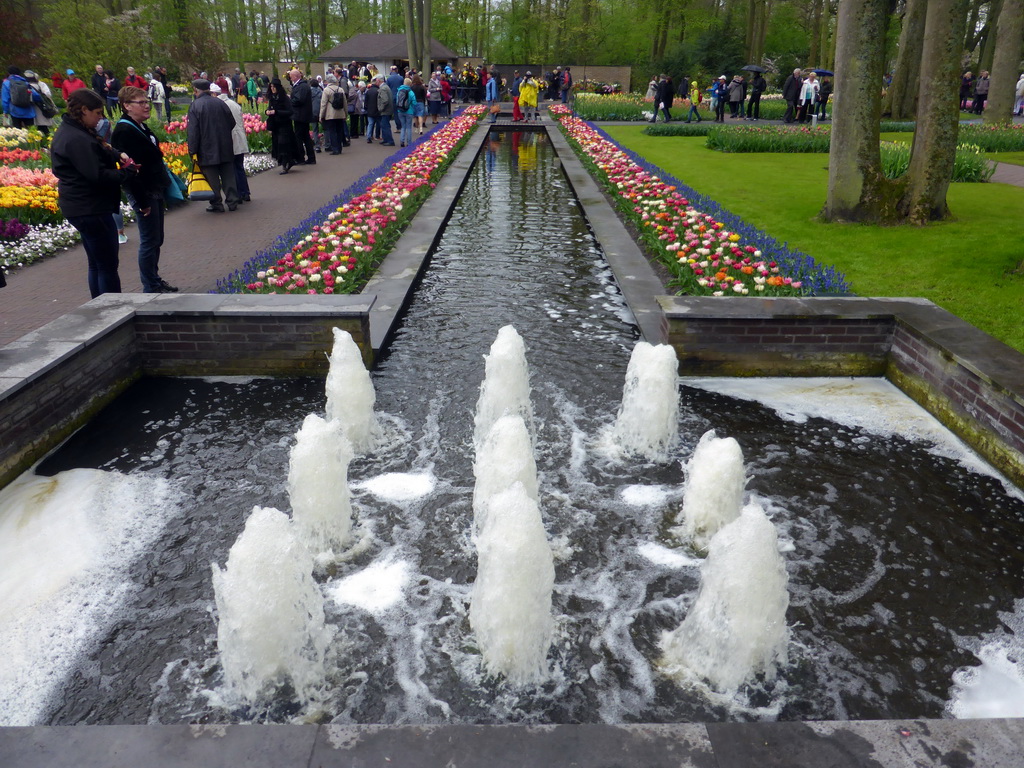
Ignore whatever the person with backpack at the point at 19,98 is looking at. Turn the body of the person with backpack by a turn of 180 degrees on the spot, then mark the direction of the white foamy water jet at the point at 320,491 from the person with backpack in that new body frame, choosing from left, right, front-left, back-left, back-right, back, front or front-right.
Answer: front

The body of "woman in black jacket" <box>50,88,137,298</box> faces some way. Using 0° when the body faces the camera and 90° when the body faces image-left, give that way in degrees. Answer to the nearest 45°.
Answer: approximately 270°

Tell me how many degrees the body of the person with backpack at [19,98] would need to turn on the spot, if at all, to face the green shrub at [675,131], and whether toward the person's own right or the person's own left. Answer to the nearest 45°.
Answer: approximately 90° to the person's own right

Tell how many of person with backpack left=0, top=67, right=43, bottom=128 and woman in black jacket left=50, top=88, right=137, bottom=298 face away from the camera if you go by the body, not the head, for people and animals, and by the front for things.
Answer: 1

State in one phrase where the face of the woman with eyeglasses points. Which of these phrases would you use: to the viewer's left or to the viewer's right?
to the viewer's right

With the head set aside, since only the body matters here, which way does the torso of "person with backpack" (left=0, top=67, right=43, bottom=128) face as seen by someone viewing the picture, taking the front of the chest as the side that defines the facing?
away from the camera

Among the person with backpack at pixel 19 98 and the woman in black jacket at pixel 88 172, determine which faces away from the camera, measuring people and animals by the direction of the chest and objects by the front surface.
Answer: the person with backpack

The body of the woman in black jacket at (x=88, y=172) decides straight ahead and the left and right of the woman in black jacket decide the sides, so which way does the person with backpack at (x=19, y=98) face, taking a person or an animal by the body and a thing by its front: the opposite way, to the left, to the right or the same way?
to the left

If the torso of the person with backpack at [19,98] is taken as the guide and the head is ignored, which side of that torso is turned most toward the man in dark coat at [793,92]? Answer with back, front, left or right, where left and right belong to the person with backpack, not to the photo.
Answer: right

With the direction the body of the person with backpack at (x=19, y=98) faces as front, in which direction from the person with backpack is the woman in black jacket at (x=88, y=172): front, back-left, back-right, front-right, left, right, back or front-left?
back

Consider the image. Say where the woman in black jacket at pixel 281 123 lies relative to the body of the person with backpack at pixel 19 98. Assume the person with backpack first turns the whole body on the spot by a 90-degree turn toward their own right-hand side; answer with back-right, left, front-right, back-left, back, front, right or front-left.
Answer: front-right
